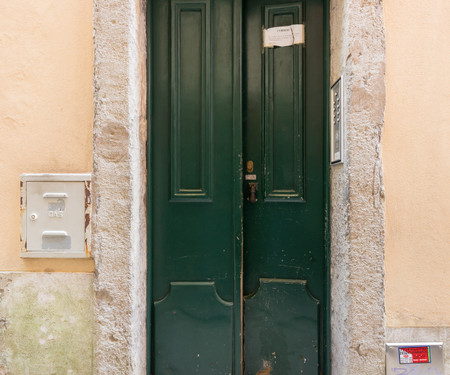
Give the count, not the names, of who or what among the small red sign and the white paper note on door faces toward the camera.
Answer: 2

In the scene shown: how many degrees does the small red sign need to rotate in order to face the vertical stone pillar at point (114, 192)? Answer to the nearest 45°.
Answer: approximately 45° to its right

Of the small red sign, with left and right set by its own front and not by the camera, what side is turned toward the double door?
right

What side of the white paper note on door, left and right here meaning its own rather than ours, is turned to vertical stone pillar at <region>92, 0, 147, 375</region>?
right
